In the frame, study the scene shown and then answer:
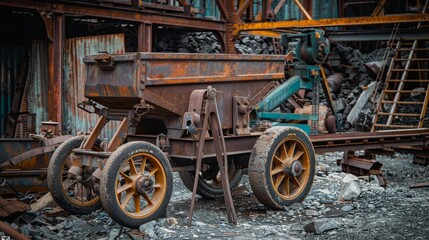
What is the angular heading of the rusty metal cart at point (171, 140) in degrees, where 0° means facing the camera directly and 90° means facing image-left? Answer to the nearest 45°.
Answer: approximately 45°

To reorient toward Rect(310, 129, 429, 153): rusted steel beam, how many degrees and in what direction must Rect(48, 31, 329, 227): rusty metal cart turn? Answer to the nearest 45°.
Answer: approximately 180°

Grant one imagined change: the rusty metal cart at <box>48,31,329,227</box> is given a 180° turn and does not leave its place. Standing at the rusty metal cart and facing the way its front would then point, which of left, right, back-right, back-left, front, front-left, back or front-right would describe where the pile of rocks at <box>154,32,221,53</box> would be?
front-left
